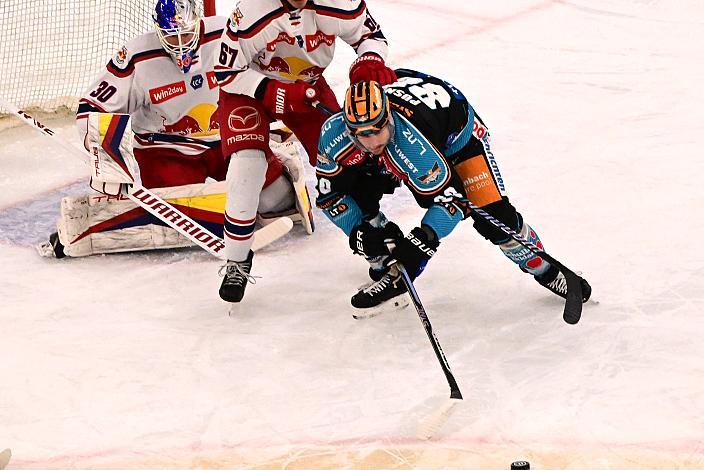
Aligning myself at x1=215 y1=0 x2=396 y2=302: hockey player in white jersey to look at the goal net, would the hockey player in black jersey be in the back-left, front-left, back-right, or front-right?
back-right

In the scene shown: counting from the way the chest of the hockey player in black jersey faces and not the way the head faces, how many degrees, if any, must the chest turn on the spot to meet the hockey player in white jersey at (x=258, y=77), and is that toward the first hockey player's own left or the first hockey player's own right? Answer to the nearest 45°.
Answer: approximately 90° to the first hockey player's own right

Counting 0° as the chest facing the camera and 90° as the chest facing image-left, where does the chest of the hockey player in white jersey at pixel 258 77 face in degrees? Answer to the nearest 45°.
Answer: approximately 0°

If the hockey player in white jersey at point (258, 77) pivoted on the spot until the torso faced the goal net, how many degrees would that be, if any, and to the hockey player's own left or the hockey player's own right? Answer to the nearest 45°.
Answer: approximately 135° to the hockey player's own right

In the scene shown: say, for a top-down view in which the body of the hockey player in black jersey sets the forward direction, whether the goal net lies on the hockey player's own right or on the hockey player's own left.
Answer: on the hockey player's own right

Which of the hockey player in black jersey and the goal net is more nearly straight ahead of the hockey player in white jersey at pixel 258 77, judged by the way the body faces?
the hockey player in black jersey

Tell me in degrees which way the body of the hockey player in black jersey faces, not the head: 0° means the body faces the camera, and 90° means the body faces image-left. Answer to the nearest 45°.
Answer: approximately 45°
